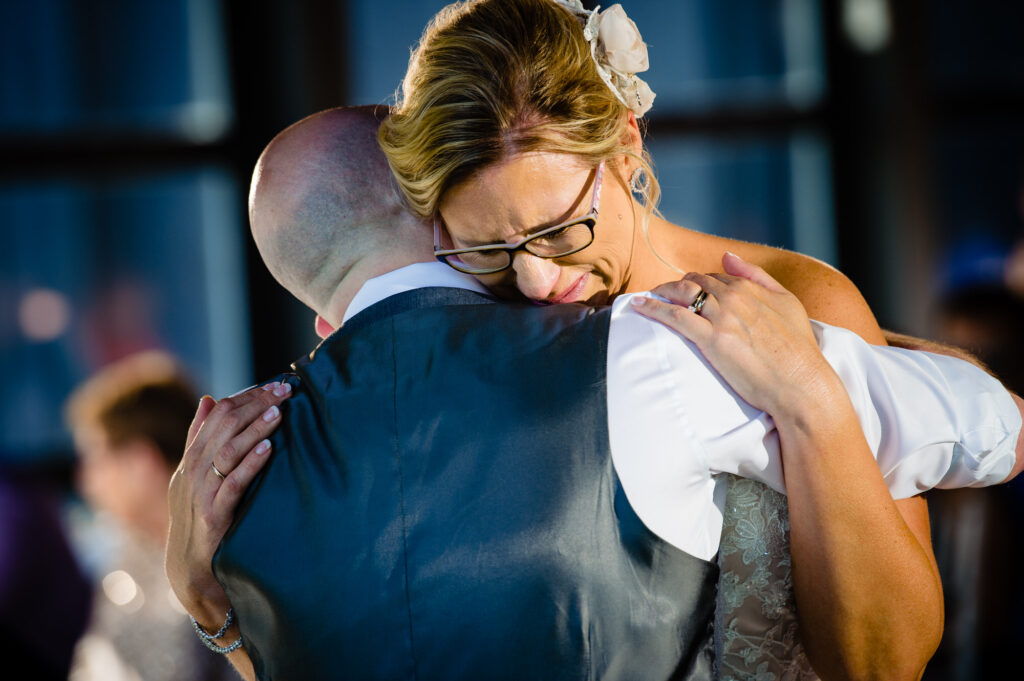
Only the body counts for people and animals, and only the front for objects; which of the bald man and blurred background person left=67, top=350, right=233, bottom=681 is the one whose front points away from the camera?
the bald man

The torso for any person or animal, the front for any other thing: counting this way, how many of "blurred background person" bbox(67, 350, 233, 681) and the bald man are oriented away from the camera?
1

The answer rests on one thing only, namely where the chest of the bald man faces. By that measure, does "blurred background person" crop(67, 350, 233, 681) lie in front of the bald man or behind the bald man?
in front

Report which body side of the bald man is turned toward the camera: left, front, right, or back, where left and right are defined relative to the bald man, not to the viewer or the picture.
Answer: back

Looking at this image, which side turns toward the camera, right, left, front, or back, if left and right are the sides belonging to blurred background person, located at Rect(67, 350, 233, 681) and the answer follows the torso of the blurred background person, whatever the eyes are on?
left
